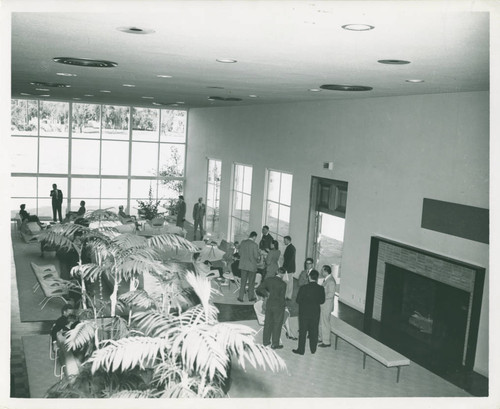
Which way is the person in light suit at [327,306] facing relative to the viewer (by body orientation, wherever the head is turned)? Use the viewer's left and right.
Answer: facing to the left of the viewer

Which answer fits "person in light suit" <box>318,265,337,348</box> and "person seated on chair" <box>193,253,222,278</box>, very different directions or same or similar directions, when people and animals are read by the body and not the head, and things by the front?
very different directions

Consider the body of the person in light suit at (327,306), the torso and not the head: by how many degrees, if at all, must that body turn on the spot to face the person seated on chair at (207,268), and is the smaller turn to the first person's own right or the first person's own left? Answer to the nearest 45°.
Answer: approximately 45° to the first person's own right

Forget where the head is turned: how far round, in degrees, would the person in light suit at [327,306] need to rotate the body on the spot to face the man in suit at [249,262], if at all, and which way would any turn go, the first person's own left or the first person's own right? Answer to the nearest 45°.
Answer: approximately 45° to the first person's own right

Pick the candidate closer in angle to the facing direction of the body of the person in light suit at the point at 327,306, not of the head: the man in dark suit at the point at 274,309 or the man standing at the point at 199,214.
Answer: the man in dark suit

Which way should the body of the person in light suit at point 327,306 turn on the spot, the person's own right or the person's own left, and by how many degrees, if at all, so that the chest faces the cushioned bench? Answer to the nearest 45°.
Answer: approximately 135° to the person's own left
